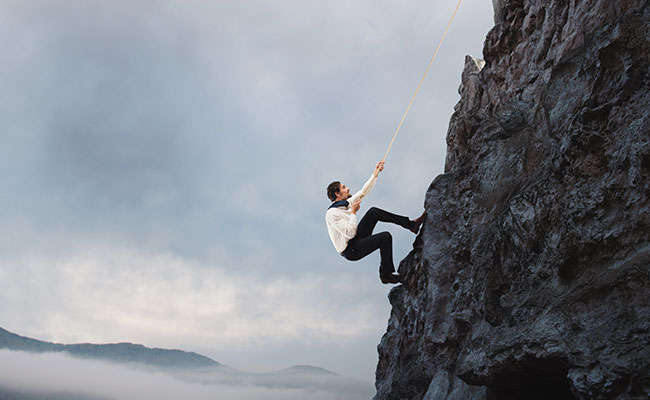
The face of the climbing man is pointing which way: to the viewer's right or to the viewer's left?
to the viewer's right

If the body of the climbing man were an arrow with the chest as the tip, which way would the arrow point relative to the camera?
to the viewer's right
